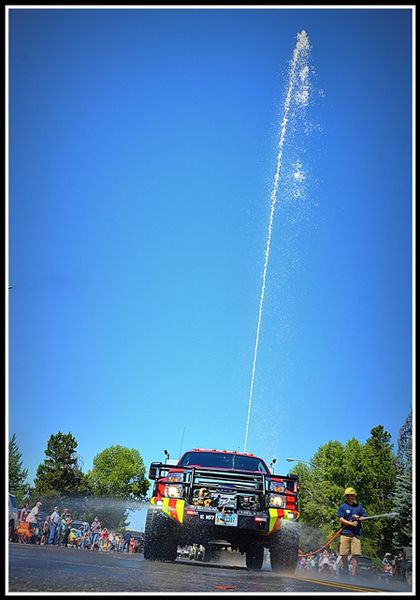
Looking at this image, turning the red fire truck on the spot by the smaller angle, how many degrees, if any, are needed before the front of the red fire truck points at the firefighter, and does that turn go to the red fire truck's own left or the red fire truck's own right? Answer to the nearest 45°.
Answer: approximately 135° to the red fire truck's own left

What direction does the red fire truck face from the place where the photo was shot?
facing the viewer

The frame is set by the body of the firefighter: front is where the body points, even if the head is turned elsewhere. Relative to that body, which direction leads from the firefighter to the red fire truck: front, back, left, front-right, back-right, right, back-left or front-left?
front-right

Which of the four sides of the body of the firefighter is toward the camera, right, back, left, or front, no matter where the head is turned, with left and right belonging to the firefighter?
front
